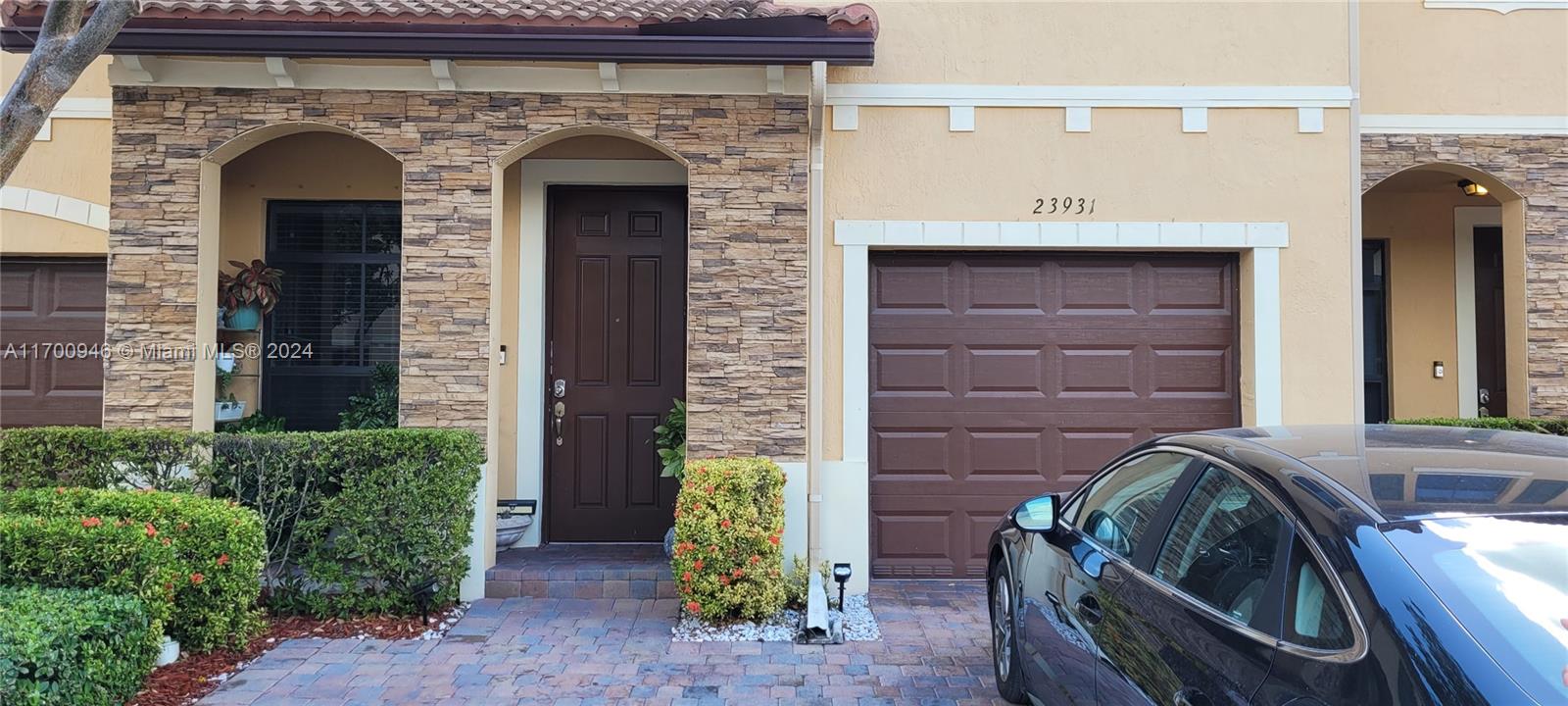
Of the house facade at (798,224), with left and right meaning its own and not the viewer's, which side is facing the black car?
front

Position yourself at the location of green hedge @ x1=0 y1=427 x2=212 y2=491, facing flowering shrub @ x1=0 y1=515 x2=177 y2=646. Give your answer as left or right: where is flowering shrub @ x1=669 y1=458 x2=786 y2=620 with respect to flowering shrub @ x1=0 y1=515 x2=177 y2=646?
left

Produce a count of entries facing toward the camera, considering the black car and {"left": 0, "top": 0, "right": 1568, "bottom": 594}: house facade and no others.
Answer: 1

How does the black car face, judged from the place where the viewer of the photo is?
facing away from the viewer and to the left of the viewer

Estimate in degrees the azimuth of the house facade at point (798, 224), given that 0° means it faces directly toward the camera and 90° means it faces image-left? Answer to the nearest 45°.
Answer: approximately 0°

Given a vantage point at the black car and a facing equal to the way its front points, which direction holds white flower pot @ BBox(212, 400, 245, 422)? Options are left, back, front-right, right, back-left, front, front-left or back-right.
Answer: front-left

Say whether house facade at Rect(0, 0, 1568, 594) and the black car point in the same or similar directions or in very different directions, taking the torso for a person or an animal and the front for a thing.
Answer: very different directions

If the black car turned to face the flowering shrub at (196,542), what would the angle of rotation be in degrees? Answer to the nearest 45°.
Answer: approximately 45° to its left
